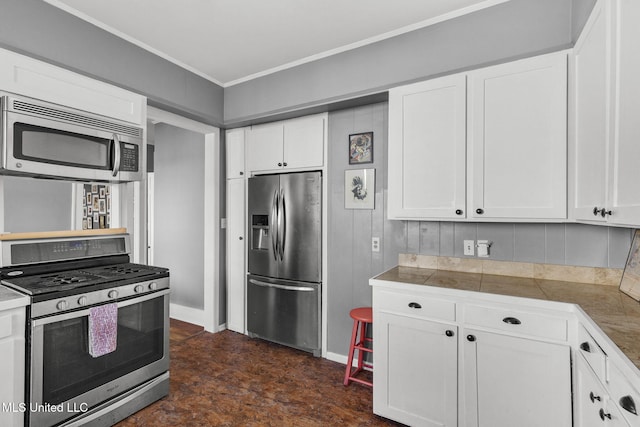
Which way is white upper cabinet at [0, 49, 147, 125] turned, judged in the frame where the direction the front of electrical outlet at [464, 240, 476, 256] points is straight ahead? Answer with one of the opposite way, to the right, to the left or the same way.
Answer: to the left

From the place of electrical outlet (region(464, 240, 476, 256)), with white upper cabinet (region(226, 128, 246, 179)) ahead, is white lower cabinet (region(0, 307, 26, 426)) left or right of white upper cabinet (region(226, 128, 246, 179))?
left

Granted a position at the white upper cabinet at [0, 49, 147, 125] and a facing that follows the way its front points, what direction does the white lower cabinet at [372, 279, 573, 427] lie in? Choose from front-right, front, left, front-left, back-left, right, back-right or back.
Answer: front

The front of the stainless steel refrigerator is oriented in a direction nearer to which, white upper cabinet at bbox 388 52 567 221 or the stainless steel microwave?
the stainless steel microwave

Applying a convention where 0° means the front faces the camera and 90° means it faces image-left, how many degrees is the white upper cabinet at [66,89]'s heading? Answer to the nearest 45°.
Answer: approximately 315°

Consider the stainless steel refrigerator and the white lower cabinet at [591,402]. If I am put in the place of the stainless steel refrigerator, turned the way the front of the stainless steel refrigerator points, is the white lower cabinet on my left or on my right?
on my left

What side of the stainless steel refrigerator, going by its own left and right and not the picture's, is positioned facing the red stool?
left

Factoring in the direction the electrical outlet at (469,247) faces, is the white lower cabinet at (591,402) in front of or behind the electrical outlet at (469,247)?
in front

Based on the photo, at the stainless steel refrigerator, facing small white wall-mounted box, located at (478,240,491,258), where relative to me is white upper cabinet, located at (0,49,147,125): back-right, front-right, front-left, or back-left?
back-right

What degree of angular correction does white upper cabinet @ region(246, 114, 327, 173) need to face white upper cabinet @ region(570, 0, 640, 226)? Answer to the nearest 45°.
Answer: approximately 90° to its left

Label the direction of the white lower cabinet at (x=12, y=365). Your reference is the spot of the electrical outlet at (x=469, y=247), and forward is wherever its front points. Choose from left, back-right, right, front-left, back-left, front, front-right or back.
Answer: front-right

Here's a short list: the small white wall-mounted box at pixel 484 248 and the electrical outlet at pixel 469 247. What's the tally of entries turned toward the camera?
2

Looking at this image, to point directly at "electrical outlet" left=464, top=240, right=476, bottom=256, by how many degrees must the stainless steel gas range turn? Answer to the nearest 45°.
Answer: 0° — it already faces it

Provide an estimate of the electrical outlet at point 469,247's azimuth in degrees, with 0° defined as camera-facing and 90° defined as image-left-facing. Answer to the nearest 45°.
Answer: approximately 0°

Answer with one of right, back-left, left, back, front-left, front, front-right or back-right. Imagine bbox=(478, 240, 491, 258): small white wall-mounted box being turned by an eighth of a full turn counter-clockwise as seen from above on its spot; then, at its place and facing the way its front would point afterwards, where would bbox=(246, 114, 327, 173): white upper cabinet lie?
back-right

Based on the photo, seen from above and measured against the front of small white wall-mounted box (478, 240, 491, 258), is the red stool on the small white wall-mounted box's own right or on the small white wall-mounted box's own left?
on the small white wall-mounted box's own right

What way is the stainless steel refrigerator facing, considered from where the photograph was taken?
facing the viewer and to the left of the viewer
